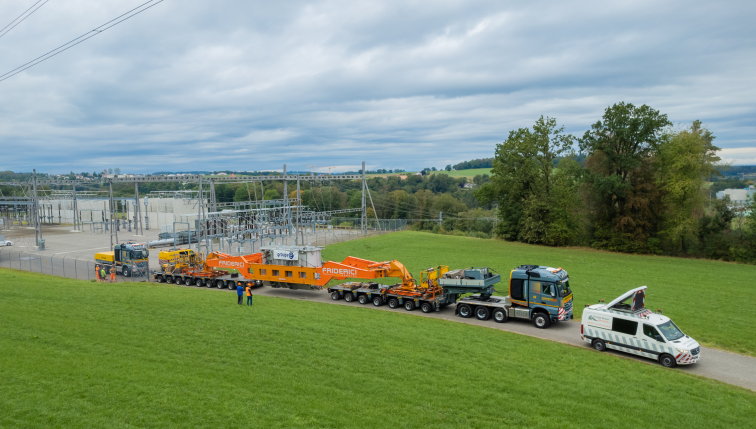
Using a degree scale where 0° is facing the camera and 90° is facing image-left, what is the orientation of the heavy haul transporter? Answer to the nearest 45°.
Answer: approximately 315°

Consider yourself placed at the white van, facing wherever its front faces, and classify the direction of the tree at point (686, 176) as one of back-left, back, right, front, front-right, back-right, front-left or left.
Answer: back-left

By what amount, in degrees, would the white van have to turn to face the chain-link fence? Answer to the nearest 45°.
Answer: approximately 135° to its right

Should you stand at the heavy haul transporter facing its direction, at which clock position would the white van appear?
The white van is roughly at 12 o'clock from the heavy haul transporter.

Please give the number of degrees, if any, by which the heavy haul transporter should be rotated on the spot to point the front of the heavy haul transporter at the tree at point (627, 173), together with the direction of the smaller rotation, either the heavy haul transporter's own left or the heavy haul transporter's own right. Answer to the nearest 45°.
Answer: approximately 90° to the heavy haul transporter's own left

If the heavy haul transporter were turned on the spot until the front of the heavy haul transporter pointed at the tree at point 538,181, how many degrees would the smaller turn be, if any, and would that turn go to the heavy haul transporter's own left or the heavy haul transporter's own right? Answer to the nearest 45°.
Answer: approximately 135° to the heavy haul transporter's own left

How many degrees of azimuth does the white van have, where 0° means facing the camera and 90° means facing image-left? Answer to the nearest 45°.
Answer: approximately 315°

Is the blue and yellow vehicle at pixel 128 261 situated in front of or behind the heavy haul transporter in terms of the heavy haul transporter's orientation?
behind
